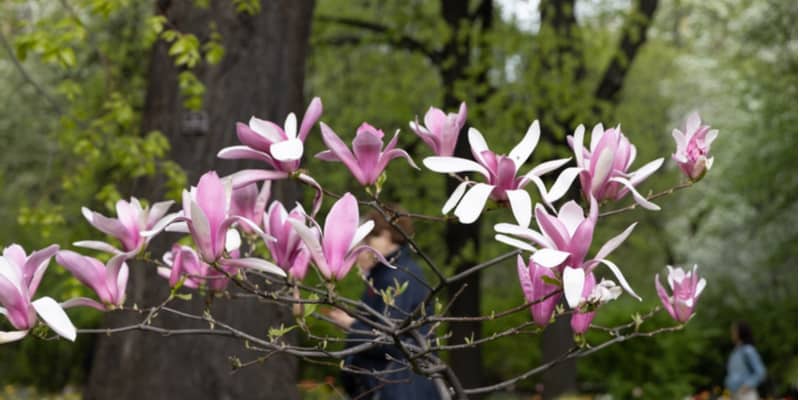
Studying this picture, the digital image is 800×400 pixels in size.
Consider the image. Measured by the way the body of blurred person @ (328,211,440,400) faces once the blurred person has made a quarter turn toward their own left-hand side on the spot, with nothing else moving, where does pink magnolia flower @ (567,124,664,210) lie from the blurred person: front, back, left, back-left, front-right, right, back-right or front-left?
front

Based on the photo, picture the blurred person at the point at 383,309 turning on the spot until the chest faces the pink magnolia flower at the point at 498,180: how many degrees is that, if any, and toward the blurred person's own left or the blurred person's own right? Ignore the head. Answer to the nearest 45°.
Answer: approximately 90° to the blurred person's own left

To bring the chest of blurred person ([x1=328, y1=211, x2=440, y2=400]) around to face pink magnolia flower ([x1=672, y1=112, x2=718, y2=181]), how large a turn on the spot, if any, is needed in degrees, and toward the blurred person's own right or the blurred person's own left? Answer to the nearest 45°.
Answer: approximately 90° to the blurred person's own left
